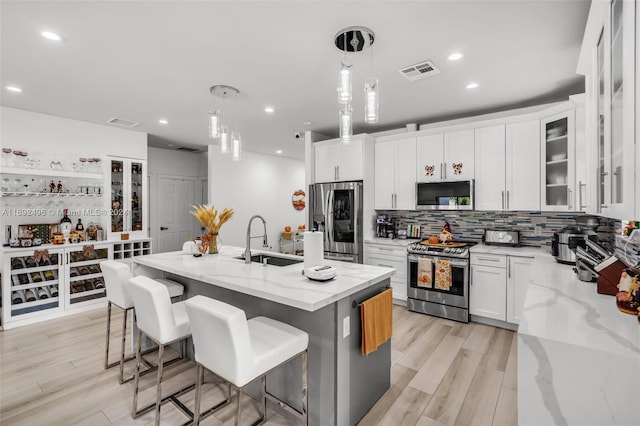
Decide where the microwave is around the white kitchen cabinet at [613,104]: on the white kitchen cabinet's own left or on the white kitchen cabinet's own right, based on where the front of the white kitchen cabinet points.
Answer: on the white kitchen cabinet's own right

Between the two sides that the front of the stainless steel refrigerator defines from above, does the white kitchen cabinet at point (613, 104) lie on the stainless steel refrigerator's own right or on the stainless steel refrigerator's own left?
on the stainless steel refrigerator's own left

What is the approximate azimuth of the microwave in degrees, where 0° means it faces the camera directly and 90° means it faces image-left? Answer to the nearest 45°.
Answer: approximately 0°

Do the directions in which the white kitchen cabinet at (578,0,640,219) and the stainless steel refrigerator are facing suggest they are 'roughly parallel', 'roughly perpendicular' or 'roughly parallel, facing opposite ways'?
roughly perpendicular

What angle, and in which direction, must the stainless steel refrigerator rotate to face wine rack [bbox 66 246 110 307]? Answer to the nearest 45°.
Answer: approximately 45° to its right

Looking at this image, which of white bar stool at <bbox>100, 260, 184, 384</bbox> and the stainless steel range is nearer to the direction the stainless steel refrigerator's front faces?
the white bar stool

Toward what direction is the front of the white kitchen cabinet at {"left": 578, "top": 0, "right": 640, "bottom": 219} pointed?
to the viewer's left

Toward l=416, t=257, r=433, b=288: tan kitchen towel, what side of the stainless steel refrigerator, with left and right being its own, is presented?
left

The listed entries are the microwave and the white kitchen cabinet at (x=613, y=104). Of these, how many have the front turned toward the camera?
1
